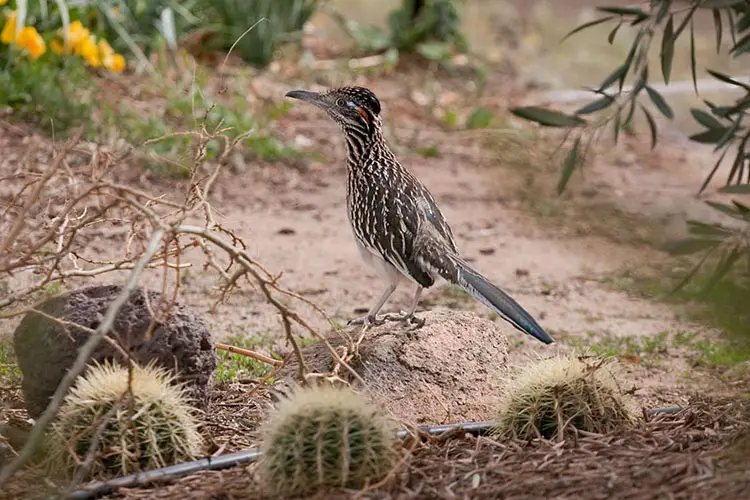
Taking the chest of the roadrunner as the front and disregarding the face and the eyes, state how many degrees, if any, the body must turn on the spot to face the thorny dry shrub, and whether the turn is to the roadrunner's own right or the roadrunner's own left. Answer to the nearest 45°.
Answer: approximately 45° to the roadrunner's own left

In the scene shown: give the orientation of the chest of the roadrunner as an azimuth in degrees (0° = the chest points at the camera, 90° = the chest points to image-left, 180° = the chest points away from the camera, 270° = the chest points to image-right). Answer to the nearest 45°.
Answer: approximately 90°

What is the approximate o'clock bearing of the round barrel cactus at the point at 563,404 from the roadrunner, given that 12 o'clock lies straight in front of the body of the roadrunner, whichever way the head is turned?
The round barrel cactus is roughly at 8 o'clock from the roadrunner.

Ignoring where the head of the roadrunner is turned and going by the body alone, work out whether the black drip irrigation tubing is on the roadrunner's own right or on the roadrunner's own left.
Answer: on the roadrunner's own left

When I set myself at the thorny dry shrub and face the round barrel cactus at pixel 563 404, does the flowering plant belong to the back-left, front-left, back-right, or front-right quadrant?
back-left

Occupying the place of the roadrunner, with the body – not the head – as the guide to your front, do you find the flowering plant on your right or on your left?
on your right

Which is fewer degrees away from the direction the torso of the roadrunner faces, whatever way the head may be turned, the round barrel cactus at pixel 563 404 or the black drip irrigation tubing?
the black drip irrigation tubing

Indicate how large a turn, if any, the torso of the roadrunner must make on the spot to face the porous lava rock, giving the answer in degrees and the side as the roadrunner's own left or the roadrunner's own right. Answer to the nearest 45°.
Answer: approximately 45° to the roadrunner's own left
